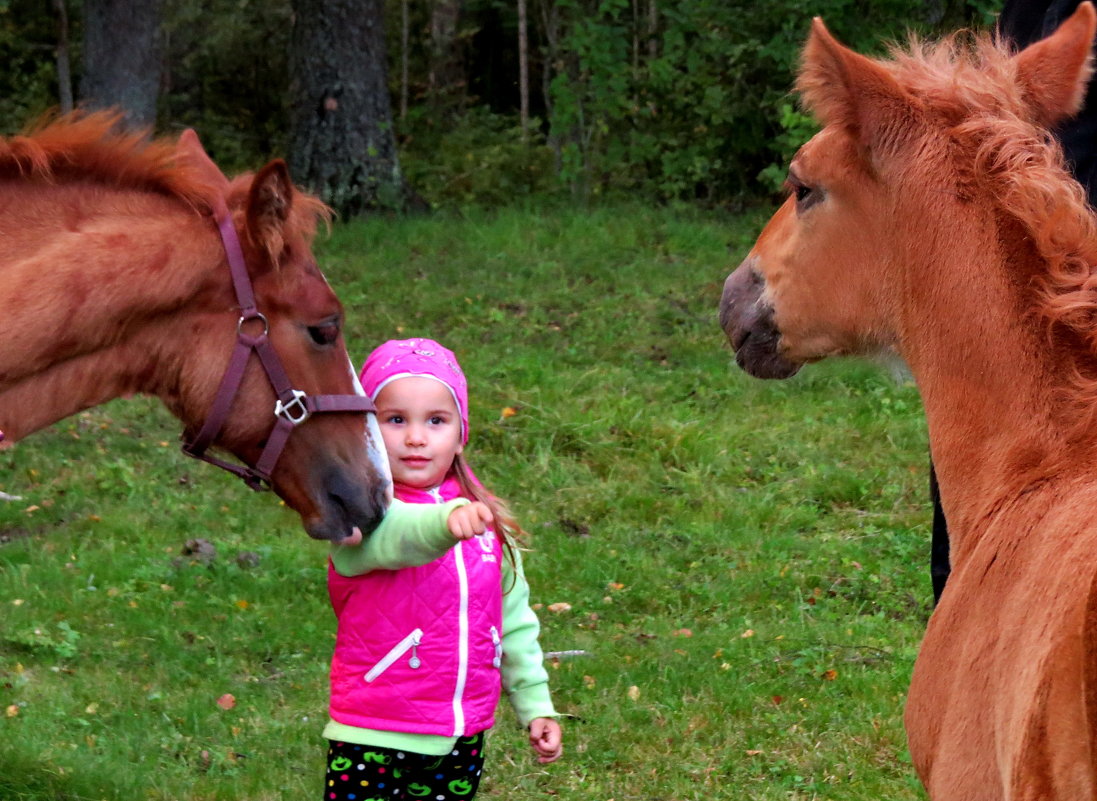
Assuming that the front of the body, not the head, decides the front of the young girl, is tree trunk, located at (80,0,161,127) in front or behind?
behind

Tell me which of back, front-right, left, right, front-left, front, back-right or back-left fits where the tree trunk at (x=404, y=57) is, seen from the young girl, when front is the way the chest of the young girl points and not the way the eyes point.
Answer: back-left

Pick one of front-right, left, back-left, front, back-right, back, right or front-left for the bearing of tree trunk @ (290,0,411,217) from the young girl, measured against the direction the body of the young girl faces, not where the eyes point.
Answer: back-left

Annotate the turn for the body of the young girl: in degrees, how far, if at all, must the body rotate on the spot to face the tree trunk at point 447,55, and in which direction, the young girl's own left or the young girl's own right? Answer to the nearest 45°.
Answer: approximately 135° to the young girl's own left

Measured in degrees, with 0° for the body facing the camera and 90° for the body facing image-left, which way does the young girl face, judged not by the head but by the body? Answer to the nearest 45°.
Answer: approximately 315°
